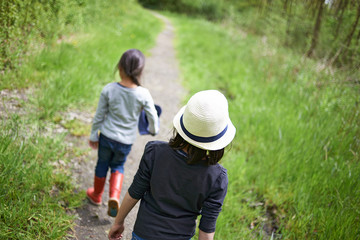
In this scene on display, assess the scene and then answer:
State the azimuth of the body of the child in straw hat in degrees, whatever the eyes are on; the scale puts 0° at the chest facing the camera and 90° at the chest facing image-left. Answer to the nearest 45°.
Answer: approximately 180°

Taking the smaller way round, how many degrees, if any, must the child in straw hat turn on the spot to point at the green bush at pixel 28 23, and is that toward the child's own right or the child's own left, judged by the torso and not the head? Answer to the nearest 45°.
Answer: approximately 45° to the child's own left
